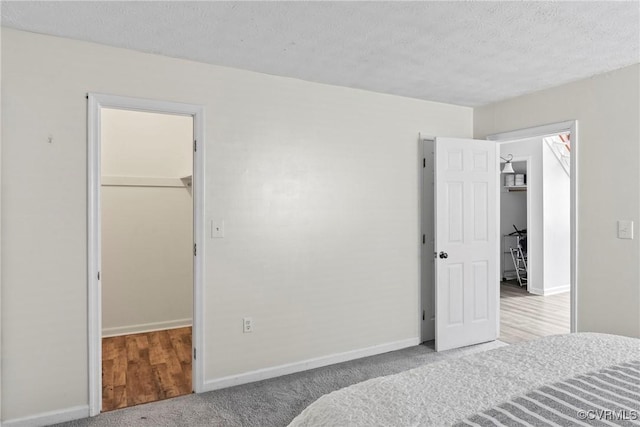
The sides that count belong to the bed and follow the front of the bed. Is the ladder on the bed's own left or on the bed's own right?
on the bed's own right

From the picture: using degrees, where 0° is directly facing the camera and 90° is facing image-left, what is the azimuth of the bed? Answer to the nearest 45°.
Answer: approximately 135°

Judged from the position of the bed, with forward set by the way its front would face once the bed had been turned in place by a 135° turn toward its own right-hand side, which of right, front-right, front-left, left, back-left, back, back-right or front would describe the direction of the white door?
left
